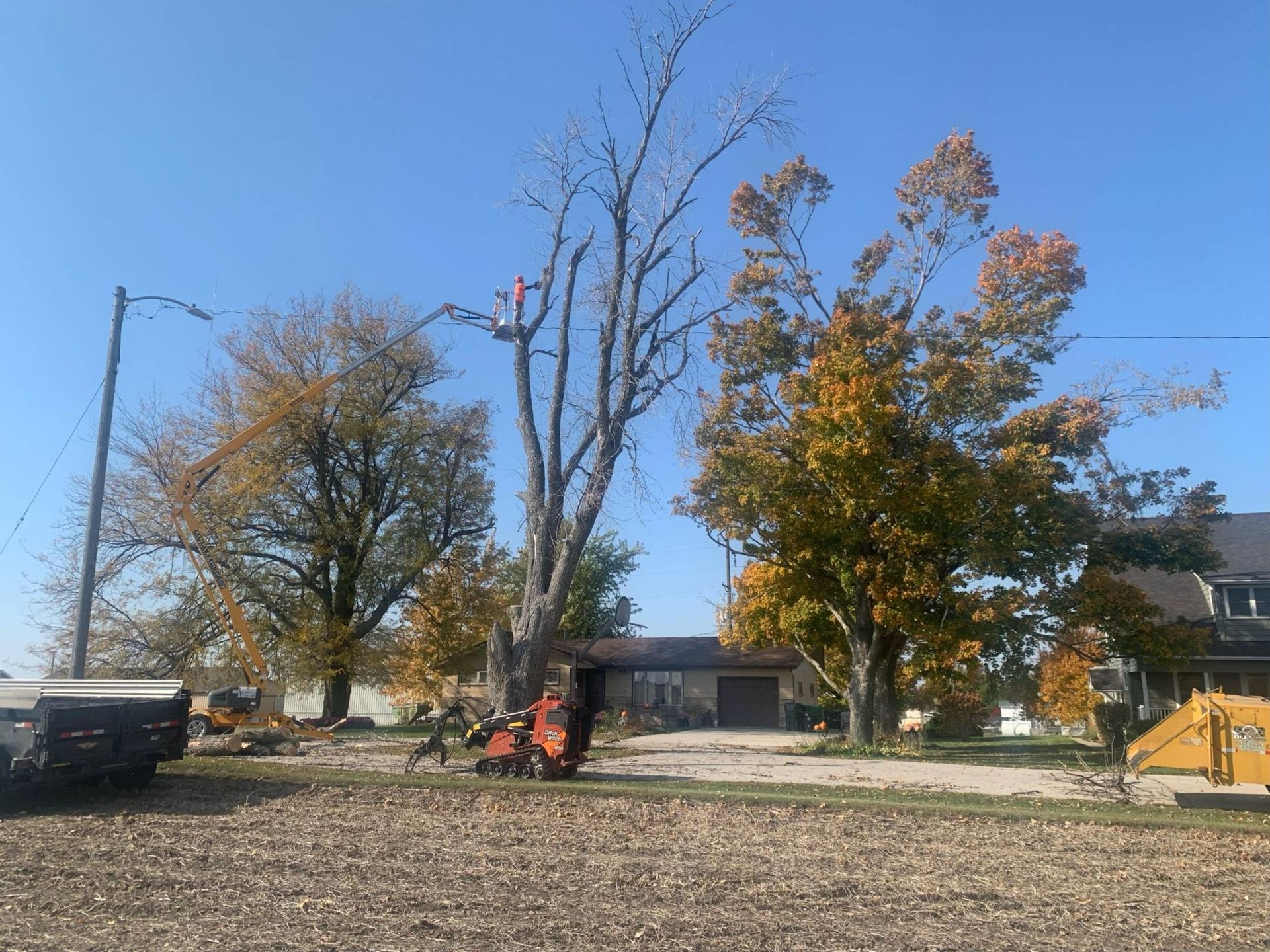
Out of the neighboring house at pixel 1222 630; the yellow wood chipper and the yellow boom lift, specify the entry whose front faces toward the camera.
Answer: the neighboring house

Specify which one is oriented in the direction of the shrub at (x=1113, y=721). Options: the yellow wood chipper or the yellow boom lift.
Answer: the yellow boom lift

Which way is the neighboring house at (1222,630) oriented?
toward the camera

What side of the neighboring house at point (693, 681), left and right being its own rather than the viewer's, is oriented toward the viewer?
front

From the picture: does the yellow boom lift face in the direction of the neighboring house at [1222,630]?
yes

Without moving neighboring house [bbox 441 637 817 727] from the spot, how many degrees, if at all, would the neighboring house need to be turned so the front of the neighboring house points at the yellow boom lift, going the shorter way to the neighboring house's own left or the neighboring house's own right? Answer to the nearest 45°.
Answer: approximately 45° to the neighboring house's own right

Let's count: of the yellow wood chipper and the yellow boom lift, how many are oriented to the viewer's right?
2

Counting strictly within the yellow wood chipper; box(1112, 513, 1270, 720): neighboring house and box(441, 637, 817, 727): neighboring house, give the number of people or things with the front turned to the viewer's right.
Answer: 1

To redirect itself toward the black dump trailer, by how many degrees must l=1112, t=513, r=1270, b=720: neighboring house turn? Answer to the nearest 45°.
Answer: approximately 45° to its right

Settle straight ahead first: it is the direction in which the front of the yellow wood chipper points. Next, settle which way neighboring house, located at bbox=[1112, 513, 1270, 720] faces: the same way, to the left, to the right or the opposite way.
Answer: to the right

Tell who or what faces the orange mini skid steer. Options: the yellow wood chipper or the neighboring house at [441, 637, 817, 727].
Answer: the neighboring house

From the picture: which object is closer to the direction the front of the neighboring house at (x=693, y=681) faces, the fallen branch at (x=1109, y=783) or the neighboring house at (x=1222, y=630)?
the fallen branch

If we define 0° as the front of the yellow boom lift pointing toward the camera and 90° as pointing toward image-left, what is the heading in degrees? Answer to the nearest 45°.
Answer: approximately 270°

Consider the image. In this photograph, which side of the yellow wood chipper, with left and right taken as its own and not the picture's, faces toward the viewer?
right

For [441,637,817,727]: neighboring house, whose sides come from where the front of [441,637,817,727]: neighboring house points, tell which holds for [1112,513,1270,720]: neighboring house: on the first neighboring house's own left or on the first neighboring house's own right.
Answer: on the first neighboring house's own left

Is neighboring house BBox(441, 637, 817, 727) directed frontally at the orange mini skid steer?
yes
